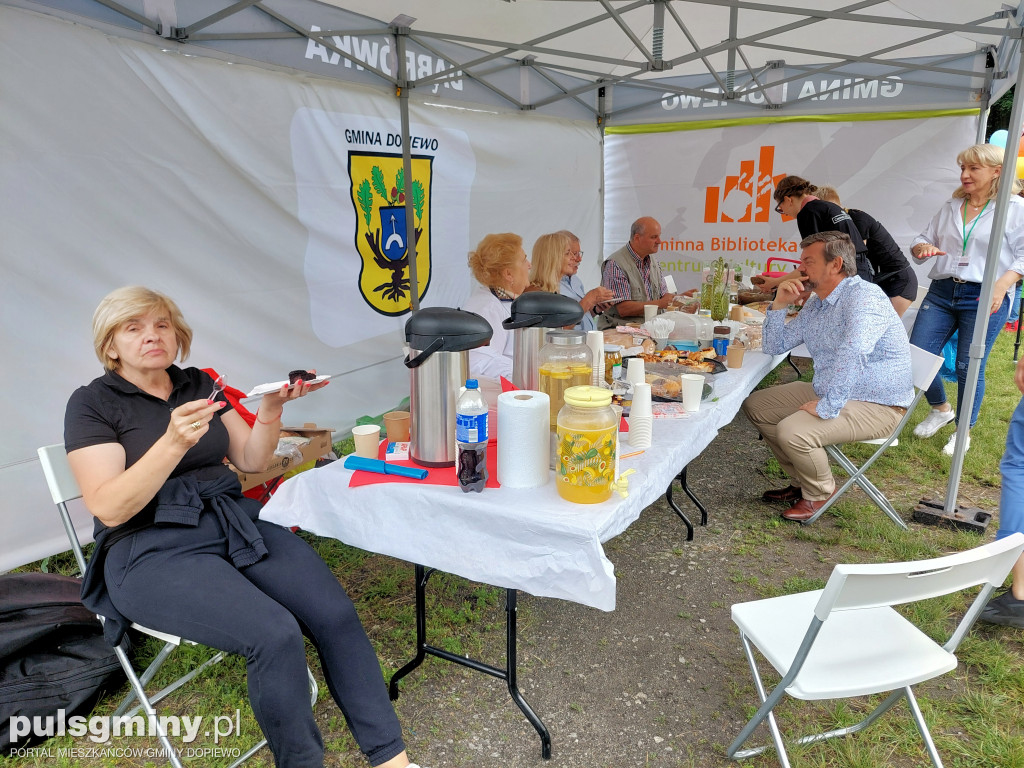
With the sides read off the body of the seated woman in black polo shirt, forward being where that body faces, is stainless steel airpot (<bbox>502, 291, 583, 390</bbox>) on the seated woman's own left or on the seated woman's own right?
on the seated woman's own left

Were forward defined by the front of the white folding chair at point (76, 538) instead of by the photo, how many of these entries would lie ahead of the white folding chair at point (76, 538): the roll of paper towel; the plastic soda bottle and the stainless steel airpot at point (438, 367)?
3

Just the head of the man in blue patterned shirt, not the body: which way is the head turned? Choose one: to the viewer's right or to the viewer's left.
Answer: to the viewer's left

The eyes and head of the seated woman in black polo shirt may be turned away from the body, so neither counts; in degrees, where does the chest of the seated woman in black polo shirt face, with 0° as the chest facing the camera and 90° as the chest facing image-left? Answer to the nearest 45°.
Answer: approximately 315°

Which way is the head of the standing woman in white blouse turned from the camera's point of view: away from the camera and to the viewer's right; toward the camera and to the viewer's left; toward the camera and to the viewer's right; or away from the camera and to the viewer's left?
toward the camera and to the viewer's left

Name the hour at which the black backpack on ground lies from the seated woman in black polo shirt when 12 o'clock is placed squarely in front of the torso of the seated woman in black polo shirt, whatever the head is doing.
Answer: The black backpack on ground is roughly at 6 o'clock from the seated woman in black polo shirt.

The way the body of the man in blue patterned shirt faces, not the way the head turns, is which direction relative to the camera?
to the viewer's left

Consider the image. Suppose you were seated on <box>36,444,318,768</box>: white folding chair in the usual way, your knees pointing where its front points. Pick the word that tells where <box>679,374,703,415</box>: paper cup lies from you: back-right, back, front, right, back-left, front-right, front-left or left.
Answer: front-left

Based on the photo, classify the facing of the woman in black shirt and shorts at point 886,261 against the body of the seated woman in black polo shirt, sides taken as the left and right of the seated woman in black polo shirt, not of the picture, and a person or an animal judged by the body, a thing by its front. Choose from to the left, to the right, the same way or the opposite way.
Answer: the opposite way

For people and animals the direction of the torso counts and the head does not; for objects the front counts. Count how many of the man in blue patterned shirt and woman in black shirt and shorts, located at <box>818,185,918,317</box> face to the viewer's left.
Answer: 2

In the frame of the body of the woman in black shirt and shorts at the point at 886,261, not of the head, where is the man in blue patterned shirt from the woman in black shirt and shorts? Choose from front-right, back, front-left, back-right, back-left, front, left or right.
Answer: left

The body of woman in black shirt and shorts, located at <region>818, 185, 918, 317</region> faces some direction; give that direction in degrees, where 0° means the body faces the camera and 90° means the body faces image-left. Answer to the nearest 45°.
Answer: approximately 90°
